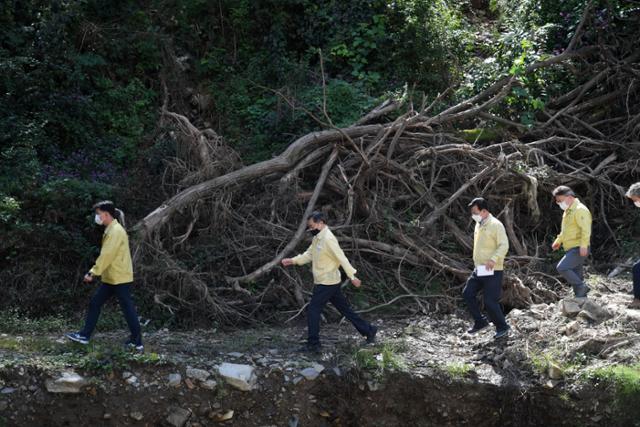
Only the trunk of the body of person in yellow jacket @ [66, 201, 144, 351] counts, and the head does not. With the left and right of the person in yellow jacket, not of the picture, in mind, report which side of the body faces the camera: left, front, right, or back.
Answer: left

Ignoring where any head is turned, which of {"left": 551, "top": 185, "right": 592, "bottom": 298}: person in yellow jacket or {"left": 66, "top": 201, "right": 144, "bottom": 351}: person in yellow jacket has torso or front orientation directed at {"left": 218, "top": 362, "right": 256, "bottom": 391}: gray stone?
{"left": 551, "top": 185, "right": 592, "bottom": 298}: person in yellow jacket

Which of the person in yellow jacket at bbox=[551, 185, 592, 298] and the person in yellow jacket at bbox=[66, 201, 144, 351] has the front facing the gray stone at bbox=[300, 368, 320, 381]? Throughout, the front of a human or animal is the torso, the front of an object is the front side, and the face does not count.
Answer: the person in yellow jacket at bbox=[551, 185, 592, 298]

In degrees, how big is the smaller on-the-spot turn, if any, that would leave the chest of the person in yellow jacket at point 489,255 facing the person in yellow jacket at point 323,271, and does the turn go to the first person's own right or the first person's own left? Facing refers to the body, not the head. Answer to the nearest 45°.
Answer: approximately 45° to the first person's own right

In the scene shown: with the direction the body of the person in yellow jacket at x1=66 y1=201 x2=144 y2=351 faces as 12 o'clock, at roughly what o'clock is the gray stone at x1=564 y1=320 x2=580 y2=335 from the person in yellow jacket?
The gray stone is roughly at 6 o'clock from the person in yellow jacket.

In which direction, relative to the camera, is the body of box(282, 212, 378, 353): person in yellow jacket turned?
to the viewer's left

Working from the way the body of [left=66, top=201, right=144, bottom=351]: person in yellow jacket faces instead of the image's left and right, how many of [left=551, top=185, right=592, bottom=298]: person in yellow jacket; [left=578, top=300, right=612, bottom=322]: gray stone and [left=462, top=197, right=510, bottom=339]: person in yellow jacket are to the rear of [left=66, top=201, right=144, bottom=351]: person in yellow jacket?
3

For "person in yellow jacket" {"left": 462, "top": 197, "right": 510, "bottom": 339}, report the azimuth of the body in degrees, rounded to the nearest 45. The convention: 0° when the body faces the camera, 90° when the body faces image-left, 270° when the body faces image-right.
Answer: approximately 45°
